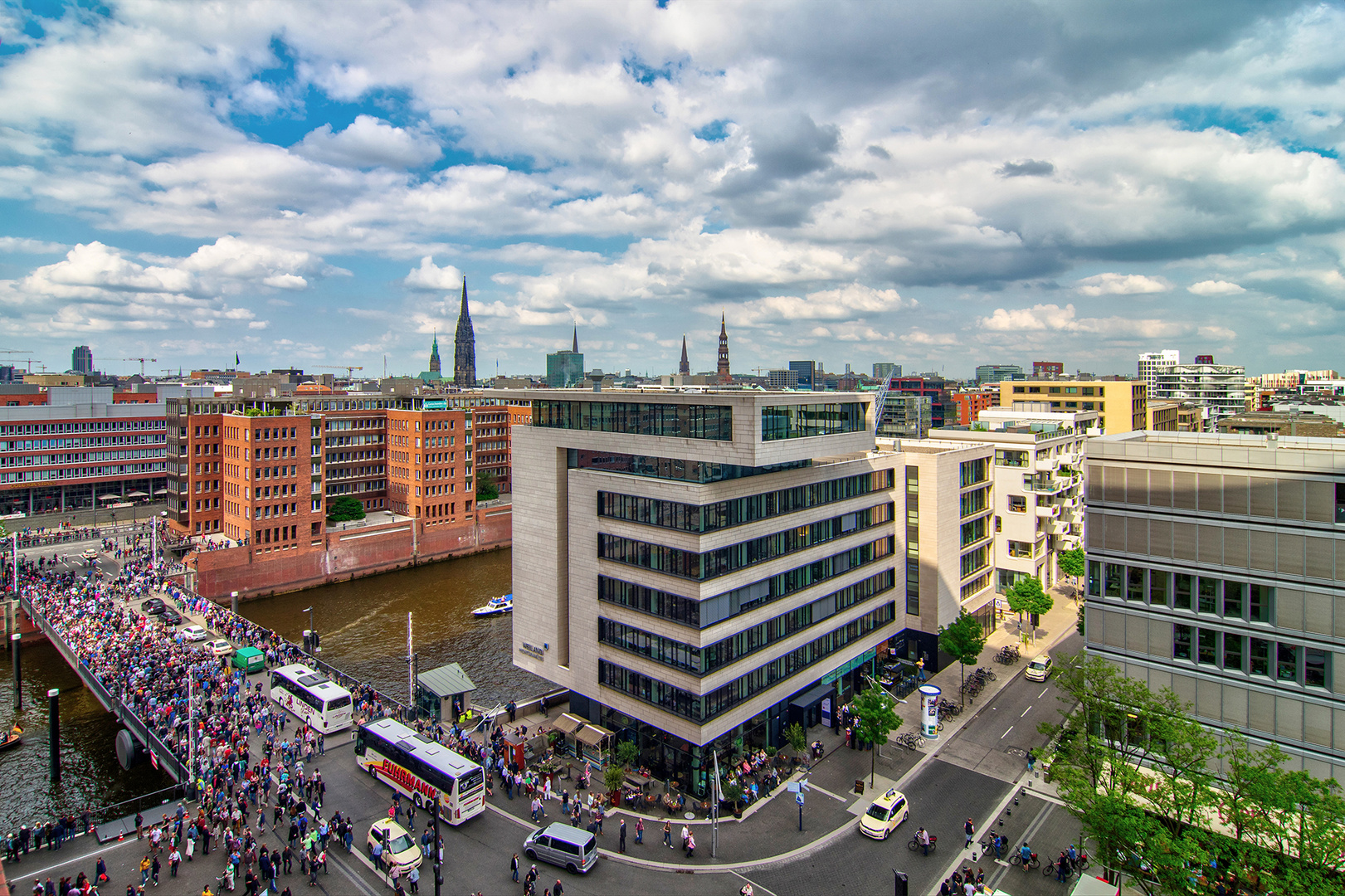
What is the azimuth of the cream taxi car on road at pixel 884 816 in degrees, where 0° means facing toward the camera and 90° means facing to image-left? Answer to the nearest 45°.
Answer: approximately 45°

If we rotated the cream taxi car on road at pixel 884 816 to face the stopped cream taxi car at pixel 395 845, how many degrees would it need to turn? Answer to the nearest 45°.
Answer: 0° — it already faces it

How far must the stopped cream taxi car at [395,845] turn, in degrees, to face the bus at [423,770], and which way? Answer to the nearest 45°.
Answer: approximately 135° to its left

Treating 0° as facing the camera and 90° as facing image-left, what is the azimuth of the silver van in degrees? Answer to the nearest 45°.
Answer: approximately 135°

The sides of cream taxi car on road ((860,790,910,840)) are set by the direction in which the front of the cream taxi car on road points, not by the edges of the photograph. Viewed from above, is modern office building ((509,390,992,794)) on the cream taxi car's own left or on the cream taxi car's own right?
on the cream taxi car's own right

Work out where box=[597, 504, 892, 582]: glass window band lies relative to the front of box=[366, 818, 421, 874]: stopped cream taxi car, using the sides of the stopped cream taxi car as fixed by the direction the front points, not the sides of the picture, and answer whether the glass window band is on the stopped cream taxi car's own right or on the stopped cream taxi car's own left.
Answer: on the stopped cream taxi car's own left

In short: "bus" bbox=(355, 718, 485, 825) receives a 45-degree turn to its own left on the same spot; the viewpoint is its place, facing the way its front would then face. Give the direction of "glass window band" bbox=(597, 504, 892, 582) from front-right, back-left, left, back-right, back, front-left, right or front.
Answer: back

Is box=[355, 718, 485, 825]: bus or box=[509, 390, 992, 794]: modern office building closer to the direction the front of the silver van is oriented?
the bus
